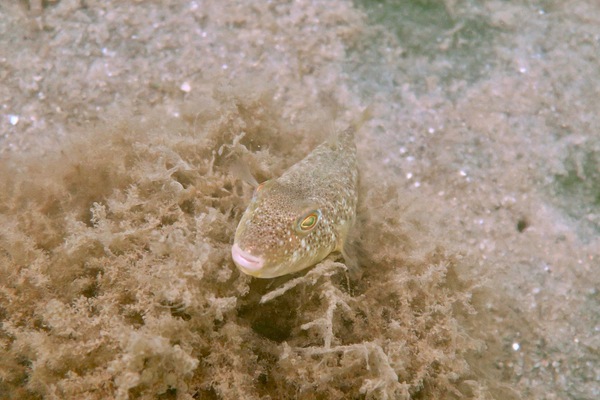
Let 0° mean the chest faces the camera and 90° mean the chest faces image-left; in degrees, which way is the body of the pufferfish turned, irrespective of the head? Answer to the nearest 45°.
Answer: approximately 45°
